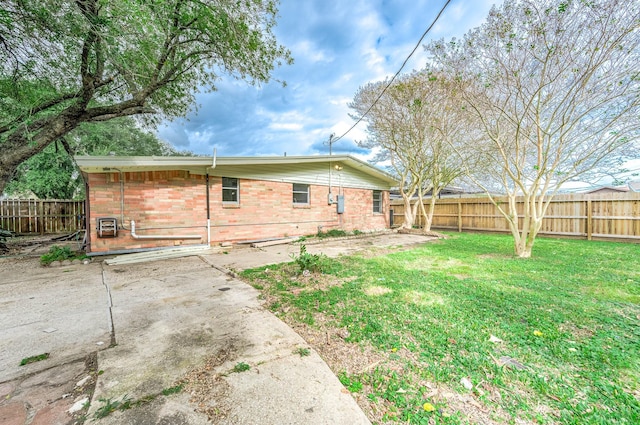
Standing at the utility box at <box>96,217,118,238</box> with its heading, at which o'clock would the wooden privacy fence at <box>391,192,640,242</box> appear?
The wooden privacy fence is roughly at 10 o'clock from the utility box.

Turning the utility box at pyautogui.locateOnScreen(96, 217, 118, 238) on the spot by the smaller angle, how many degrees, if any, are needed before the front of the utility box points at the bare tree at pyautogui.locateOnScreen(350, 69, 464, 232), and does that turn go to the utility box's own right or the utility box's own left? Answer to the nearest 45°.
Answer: approximately 90° to the utility box's own left

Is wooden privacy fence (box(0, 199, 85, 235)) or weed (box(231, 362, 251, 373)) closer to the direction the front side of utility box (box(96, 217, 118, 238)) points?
the weed

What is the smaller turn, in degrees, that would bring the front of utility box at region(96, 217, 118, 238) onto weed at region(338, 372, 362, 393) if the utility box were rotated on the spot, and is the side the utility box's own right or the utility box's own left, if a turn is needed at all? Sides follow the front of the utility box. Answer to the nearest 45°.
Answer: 0° — it already faces it

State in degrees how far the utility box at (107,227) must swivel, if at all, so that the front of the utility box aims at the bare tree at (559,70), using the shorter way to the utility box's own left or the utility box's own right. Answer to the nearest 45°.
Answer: approximately 45° to the utility box's own left

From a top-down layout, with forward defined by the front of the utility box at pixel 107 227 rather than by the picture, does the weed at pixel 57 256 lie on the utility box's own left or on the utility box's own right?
on the utility box's own right

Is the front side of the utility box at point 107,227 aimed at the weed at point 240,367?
yes

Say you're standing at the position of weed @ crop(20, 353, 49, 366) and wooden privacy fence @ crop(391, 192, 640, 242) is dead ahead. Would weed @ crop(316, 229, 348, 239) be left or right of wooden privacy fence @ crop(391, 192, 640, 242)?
left

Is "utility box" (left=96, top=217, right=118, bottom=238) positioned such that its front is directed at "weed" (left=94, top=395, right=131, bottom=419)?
yes

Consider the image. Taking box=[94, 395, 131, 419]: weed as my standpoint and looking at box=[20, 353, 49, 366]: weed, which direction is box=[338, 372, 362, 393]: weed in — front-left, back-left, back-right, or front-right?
back-right

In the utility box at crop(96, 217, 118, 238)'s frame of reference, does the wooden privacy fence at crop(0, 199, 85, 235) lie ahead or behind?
behind

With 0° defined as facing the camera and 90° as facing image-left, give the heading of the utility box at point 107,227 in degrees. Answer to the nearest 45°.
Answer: approximately 0°
